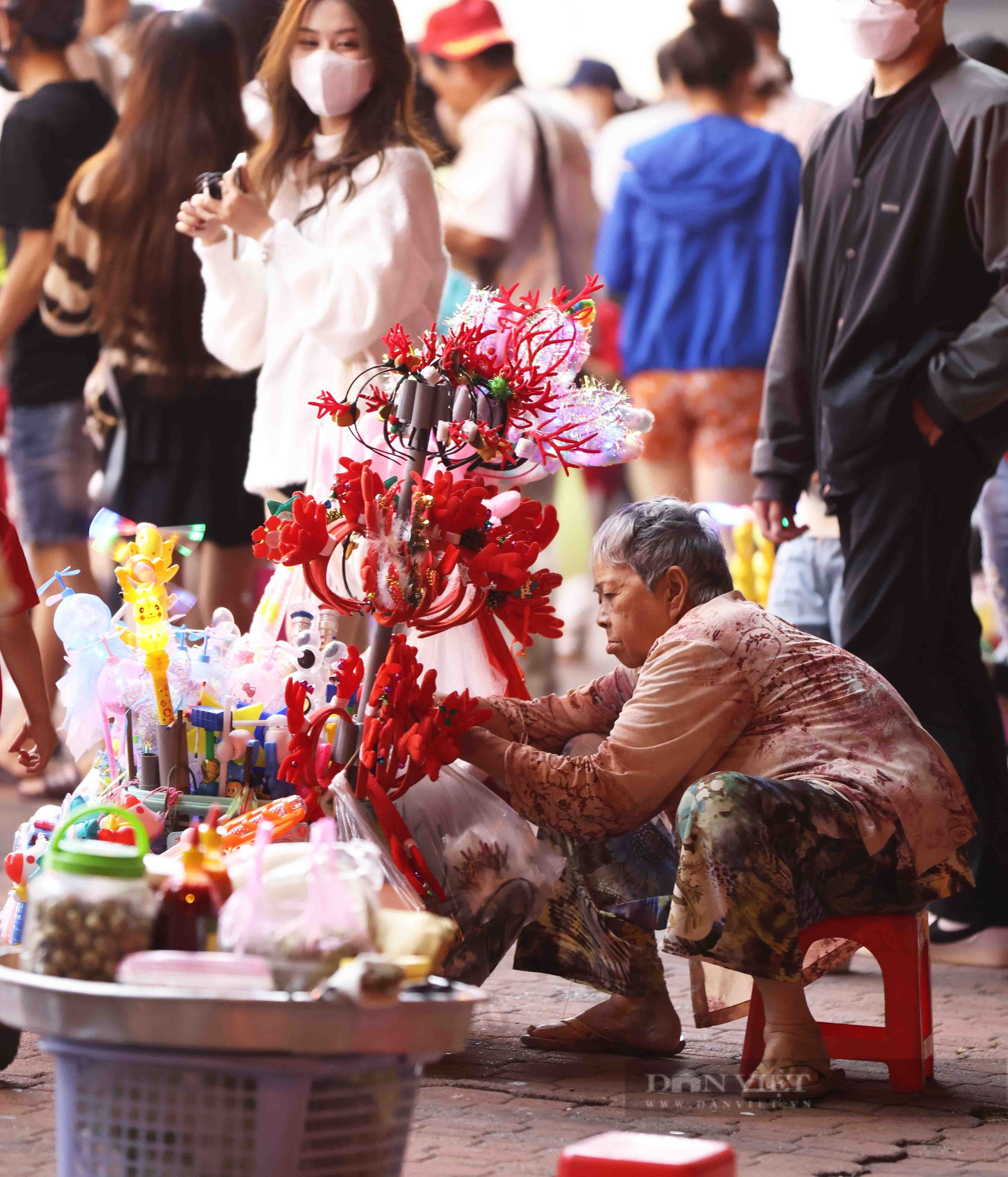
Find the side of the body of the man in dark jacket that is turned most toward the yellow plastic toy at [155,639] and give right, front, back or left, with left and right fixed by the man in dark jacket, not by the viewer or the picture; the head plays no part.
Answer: front

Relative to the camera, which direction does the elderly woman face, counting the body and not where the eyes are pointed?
to the viewer's left

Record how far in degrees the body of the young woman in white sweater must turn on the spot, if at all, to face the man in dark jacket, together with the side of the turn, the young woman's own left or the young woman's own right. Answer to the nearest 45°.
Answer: approximately 135° to the young woman's own left

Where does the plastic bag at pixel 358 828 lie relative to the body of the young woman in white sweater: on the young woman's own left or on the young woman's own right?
on the young woman's own left

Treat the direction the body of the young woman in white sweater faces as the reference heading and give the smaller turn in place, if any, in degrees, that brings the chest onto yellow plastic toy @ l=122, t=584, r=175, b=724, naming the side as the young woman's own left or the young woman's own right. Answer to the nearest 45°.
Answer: approximately 45° to the young woman's own left

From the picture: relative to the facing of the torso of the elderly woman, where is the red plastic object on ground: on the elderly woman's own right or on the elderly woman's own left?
on the elderly woman's own left

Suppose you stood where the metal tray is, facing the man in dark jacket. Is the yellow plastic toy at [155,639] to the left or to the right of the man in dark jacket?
left

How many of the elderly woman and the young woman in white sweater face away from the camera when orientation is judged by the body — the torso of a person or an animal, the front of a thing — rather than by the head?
0

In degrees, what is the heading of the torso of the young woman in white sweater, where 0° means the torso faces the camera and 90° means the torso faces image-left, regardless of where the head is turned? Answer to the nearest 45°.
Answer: approximately 45°

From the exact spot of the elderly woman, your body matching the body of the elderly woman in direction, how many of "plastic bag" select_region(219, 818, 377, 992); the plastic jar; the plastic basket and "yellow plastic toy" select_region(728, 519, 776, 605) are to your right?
1

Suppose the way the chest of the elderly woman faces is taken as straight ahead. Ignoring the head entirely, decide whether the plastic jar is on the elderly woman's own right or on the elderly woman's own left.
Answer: on the elderly woman's own left

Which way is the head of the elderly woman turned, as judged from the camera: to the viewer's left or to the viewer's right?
to the viewer's left

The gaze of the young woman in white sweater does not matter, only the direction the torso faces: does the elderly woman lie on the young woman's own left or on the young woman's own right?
on the young woman's own left
